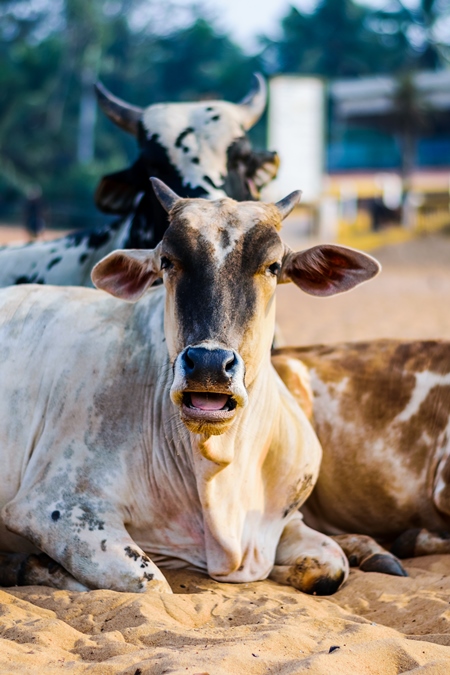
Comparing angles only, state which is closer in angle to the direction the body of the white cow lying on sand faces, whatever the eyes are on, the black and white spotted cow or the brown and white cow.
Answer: the brown and white cow

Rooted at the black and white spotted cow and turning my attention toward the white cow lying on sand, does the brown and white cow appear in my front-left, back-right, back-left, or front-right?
front-left

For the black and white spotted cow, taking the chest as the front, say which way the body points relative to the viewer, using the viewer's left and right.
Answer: facing the viewer and to the right of the viewer

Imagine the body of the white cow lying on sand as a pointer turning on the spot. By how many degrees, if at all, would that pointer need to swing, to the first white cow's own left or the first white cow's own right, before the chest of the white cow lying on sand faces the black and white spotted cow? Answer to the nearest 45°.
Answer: approximately 135° to the first white cow's own left

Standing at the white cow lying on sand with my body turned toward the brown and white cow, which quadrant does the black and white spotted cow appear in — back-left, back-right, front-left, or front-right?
front-left

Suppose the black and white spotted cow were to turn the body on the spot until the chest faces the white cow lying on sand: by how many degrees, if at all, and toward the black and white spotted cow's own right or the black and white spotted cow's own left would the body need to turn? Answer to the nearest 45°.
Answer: approximately 45° to the black and white spotted cow's own right

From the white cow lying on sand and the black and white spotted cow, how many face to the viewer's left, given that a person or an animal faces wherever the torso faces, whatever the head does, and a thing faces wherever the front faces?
0

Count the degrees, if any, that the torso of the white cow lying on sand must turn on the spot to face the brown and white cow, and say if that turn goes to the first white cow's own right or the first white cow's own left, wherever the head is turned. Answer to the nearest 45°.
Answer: approximately 90° to the first white cow's own left
